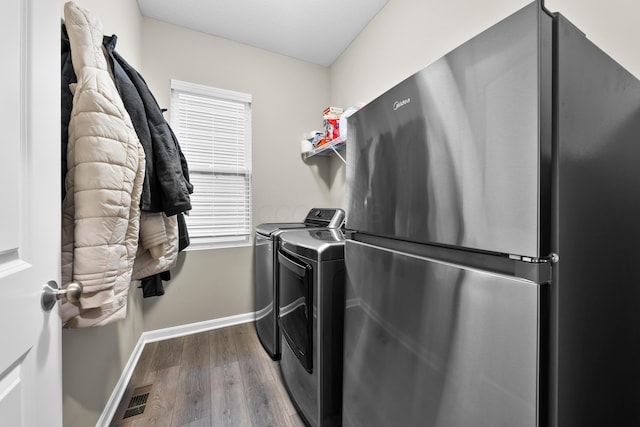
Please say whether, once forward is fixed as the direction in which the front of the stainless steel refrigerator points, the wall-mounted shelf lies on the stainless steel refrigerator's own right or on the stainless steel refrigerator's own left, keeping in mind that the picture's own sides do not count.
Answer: on the stainless steel refrigerator's own right

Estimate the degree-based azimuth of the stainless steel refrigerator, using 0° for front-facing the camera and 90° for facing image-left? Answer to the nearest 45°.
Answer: approximately 45°

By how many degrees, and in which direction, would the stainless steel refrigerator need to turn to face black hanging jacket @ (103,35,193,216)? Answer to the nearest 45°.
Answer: approximately 45° to its right

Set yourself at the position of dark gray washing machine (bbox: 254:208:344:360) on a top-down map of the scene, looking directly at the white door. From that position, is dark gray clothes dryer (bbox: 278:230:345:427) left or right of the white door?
left
